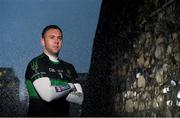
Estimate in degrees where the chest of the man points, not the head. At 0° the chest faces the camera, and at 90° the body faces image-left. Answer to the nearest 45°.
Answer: approximately 315°
